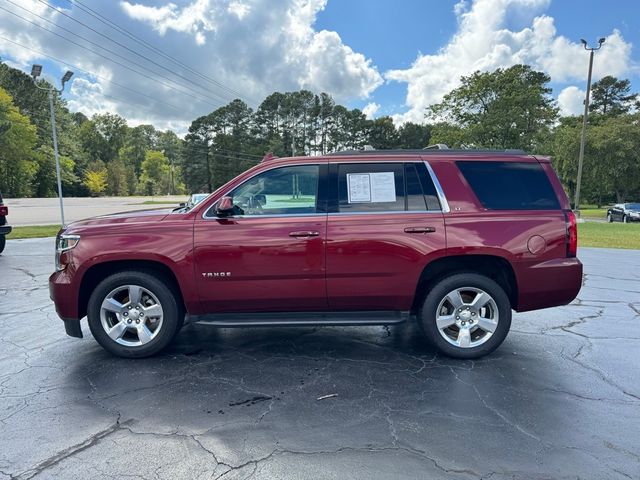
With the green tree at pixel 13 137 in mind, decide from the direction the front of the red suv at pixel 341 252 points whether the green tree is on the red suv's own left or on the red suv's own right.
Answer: on the red suv's own right

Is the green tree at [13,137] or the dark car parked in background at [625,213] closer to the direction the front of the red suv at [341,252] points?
the green tree

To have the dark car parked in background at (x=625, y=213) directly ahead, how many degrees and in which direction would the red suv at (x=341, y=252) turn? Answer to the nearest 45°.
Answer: approximately 135° to its right

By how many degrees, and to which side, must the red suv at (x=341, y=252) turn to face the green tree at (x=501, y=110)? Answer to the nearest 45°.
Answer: approximately 135° to its right

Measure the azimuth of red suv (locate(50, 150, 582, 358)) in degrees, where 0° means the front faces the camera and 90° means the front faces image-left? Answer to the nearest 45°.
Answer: approximately 90°

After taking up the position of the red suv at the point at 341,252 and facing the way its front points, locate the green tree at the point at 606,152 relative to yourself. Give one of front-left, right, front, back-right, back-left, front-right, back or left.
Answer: back-right
